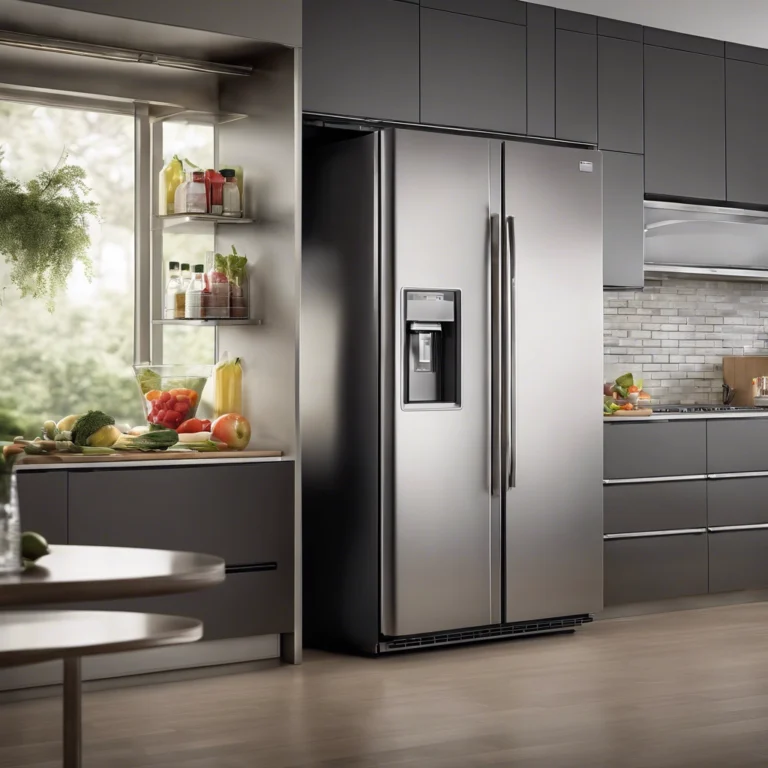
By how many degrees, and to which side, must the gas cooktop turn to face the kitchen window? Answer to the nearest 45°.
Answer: approximately 45° to its right

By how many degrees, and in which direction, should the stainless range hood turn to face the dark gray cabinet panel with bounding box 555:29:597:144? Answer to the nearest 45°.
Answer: approximately 45° to its right

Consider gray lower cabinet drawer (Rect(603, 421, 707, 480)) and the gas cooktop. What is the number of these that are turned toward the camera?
2

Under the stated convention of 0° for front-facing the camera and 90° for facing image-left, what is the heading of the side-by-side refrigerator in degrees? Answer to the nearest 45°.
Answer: approximately 315°

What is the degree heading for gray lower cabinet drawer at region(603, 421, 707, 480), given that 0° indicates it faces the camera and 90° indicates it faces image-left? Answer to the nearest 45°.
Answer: approximately 0°
